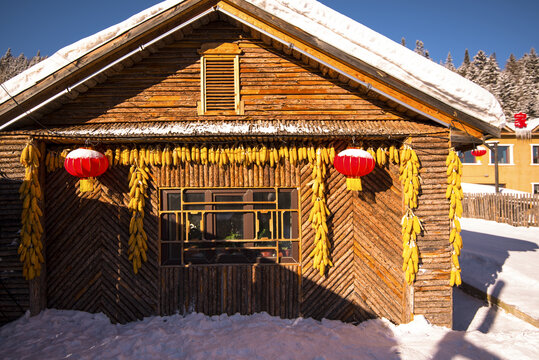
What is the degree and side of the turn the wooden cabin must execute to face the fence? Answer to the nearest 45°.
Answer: approximately 135° to its left

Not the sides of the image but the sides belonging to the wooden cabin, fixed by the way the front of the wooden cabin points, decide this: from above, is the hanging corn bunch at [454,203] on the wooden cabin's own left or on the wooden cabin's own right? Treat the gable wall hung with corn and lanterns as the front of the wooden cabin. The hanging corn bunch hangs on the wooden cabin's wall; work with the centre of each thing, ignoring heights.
on the wooden cabin's own left

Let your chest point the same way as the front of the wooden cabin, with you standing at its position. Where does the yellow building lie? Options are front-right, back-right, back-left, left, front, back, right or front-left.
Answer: back-left

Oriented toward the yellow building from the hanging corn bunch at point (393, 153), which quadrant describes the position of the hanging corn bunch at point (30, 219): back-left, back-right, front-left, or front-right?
back-left

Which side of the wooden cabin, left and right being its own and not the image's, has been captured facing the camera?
front
